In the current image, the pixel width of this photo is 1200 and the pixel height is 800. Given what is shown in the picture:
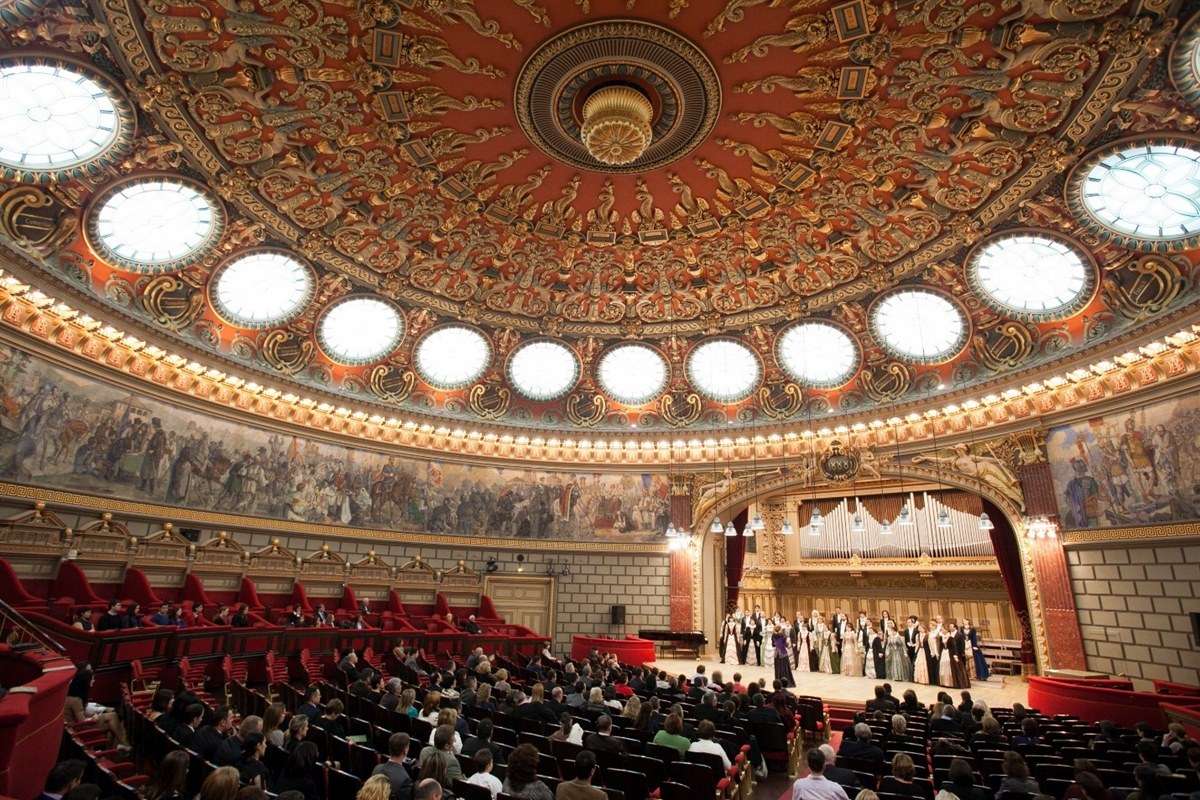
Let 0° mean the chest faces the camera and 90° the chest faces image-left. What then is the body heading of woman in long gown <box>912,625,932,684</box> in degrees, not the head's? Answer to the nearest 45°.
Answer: approximately 45°

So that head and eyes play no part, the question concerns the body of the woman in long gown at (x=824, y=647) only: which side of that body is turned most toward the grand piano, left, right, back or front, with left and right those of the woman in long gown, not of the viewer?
right

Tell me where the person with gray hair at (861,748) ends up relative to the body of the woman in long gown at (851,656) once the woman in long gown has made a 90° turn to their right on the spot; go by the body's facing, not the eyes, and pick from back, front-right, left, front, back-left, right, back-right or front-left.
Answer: back-left

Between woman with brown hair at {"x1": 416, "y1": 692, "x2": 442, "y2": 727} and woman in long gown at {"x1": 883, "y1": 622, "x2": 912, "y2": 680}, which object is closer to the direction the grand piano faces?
the woman in long gown

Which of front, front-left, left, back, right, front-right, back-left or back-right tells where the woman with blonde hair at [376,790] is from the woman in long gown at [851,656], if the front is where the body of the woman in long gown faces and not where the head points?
front-left

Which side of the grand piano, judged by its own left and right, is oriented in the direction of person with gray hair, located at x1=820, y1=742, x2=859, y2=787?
right

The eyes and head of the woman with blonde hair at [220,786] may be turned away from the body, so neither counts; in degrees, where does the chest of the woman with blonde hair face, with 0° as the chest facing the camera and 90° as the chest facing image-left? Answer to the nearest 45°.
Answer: approximately 225°

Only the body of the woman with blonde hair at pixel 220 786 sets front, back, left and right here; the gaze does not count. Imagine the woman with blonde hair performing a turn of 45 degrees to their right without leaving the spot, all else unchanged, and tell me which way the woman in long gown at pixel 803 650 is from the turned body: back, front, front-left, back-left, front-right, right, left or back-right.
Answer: front-left

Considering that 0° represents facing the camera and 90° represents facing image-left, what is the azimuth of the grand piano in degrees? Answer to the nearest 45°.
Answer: approximately 270°

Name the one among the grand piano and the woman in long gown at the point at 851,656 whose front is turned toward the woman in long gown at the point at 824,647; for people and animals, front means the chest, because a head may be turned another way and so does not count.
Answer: the grand piano
